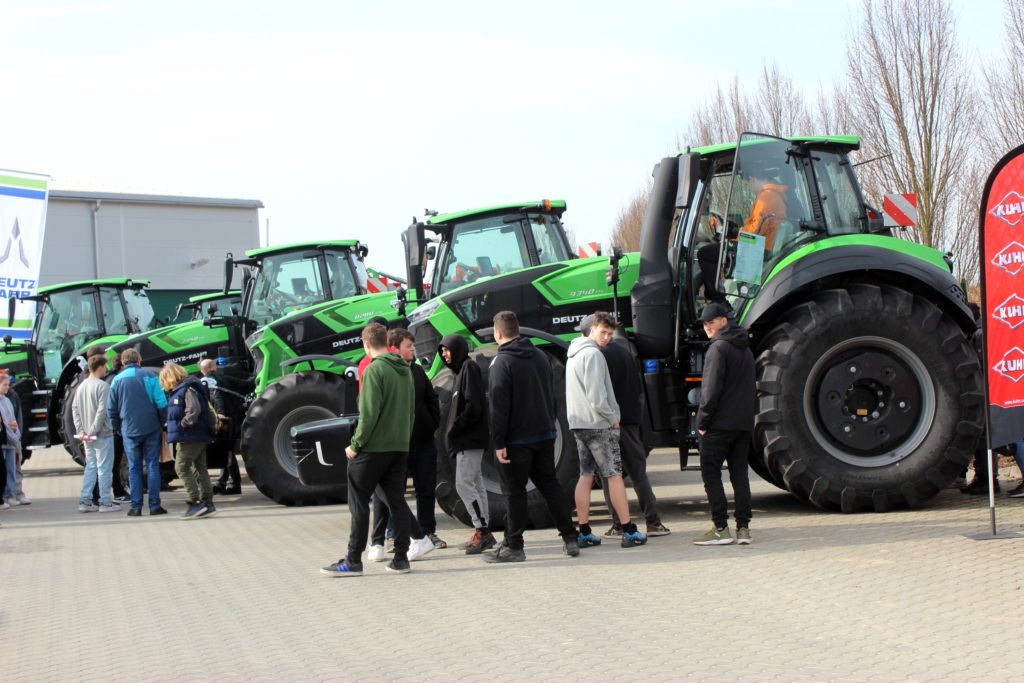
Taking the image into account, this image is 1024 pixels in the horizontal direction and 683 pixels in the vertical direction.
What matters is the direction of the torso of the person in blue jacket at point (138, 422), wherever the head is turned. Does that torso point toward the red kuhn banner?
no

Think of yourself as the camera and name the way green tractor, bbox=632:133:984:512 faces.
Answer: facing to the left of the viewer

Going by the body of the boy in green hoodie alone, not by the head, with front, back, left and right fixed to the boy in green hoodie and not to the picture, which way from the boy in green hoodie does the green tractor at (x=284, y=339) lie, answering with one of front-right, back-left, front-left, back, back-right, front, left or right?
front-right

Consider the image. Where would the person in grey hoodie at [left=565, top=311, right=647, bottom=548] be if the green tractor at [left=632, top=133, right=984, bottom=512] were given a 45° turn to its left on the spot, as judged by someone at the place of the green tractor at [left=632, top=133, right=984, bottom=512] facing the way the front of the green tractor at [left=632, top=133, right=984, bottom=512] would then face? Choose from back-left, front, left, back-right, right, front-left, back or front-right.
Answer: front

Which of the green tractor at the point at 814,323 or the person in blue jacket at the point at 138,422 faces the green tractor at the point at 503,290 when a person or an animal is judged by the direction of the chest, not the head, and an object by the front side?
the green tractor at the point at 814,323

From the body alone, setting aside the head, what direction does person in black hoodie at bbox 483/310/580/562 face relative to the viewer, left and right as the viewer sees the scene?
facing away from the viewer and to the left of the viewer

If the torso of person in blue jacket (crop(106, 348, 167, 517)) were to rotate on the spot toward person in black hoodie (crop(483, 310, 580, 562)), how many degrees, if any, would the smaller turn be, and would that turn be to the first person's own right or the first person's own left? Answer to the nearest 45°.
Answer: approximately 135° to the first person's own right

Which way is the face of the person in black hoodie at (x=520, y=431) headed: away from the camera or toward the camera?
away from the camera

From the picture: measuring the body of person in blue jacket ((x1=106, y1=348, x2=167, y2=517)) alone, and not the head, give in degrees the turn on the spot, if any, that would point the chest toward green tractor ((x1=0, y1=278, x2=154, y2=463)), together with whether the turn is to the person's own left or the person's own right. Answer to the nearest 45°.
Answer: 0° — they already face it

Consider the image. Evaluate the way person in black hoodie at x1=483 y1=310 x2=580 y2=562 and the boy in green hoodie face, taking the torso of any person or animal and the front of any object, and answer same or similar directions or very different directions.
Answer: same or similar directions

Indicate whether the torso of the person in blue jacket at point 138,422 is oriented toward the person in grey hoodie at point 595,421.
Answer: no

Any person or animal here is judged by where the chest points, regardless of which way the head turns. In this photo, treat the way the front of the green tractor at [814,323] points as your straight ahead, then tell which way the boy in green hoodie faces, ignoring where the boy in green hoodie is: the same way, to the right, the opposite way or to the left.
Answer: to the right

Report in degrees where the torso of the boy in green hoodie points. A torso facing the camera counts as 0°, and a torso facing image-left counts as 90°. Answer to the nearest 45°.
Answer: approximately 135°

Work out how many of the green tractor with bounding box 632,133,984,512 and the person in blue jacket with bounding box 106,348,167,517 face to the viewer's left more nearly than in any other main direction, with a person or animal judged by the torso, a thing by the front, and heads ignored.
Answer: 1

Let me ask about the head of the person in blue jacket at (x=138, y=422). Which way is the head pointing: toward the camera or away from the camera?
away from the camera

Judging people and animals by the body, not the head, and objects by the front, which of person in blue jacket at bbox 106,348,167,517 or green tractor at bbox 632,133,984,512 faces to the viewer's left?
the green tractor

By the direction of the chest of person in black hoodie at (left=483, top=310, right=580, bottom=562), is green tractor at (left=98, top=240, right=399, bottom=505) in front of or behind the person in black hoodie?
in front
